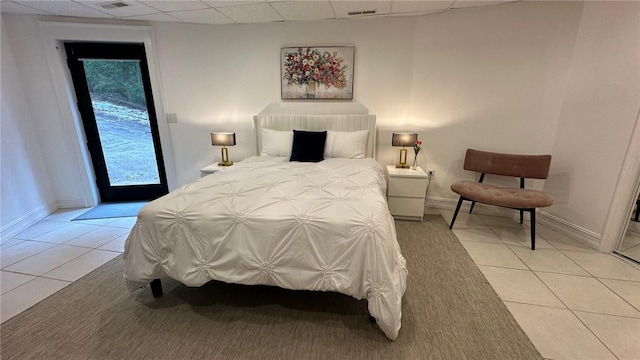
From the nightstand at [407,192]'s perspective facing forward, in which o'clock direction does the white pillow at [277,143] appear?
The white pillow is roughly at 3 o'clock from the nightstand.

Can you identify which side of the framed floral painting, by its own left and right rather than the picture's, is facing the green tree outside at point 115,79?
right

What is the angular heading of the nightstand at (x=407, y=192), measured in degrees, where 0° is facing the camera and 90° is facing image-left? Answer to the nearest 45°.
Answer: approximately 0°

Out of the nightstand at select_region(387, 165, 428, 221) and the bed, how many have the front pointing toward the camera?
2

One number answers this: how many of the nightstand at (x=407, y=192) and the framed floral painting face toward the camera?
2

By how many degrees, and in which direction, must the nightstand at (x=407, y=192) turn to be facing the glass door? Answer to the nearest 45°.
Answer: approximately 90° to its right

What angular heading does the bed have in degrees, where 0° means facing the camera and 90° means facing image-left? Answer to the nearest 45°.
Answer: approximately 0°

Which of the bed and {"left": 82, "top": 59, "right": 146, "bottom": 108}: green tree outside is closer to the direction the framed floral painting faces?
the bed
